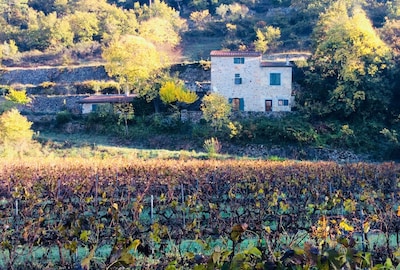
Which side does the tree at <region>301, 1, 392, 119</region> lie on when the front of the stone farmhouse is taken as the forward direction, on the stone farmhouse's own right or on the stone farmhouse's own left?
on the stone farmhouse's own left

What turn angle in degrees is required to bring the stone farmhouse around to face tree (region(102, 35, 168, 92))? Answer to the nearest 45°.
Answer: approximately 90° to its right

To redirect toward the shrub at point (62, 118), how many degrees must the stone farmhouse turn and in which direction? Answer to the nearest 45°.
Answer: approximately 90° to its right

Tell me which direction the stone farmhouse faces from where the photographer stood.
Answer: facing the viewer

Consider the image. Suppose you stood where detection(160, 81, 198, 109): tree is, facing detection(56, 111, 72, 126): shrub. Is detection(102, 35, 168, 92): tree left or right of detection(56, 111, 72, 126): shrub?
right

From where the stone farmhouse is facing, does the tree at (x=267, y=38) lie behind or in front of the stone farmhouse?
behind

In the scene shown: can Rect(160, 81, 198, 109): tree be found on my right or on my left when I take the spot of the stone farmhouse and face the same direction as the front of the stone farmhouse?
on my right

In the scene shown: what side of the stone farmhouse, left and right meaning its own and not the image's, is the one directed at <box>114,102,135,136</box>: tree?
right

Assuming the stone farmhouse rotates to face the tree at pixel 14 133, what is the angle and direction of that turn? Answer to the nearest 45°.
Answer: approximately 45° to its right

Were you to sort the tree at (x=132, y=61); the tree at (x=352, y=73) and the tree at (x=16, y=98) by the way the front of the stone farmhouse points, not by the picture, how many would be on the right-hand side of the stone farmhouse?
2

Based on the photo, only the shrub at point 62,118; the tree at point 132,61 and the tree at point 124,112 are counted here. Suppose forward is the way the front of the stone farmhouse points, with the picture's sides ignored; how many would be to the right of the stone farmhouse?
3

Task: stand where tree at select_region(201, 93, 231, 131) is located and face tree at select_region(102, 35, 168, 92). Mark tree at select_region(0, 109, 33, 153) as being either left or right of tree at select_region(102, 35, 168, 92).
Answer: left

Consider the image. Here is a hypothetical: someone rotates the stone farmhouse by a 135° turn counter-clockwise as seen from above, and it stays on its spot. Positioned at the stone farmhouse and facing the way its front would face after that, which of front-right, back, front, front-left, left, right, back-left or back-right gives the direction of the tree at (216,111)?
back

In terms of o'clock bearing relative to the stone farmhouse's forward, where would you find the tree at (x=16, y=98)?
The tree is roughly at 3 o'clock from the stone farmhouse.

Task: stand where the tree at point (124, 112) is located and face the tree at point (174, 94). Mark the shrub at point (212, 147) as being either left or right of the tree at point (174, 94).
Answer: right

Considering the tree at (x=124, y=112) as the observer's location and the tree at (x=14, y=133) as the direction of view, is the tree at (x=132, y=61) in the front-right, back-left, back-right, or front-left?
back-right
